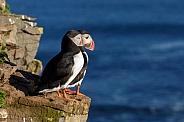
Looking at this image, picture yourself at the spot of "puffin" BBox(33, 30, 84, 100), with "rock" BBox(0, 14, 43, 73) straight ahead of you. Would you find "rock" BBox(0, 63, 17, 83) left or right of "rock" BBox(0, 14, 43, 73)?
left

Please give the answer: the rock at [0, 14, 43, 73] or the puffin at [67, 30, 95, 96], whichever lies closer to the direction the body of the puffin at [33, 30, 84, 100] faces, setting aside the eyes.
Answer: the puffin

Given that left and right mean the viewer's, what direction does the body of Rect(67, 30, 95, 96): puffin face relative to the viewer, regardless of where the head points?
facing to the right of the viewer

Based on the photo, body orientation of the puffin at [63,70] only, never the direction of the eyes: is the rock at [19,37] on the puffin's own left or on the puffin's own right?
on the puffin's own left

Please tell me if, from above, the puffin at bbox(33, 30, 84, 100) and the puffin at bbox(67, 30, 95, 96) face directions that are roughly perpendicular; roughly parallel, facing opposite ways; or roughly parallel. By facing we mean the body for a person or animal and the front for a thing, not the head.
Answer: roughly parallel

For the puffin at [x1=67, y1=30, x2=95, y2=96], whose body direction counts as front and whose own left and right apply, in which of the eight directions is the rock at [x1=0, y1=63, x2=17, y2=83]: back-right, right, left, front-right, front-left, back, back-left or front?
back

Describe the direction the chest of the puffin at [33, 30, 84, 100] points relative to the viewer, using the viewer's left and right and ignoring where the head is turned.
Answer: facing to the right of the viewer

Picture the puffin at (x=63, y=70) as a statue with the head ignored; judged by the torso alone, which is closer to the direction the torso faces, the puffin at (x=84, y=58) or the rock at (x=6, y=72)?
the puffin
